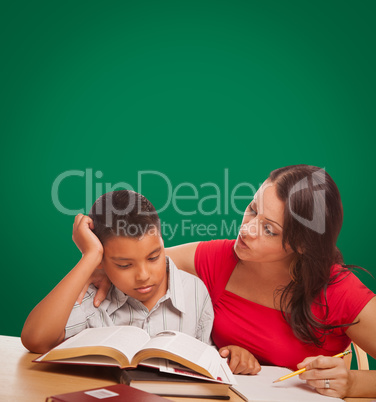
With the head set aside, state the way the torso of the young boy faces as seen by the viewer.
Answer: toward the camera

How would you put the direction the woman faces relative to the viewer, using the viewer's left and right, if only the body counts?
facing the viewer and to the left of the viewer

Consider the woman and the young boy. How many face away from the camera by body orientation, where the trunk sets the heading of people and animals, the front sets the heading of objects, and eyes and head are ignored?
0
